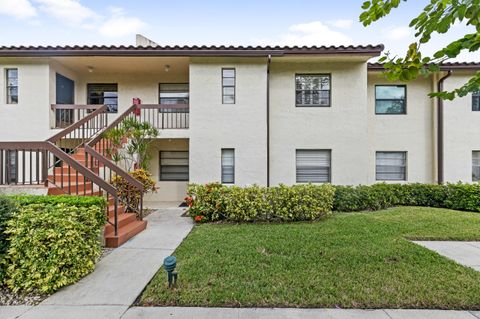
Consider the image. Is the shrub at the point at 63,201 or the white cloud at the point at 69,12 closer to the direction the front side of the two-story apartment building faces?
the shrub

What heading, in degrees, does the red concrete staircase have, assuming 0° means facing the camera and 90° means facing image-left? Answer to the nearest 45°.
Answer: approximately 315°

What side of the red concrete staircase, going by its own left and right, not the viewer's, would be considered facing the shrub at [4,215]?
right

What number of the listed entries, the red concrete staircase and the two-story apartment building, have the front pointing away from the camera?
0

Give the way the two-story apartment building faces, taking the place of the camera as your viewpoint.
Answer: facing the viewer

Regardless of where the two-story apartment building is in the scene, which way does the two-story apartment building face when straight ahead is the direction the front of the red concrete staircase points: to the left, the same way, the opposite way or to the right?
to the right

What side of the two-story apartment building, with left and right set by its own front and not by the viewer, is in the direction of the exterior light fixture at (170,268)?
front

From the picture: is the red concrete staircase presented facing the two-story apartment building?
no

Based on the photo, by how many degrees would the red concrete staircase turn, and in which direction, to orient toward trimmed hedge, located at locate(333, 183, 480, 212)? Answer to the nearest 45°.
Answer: approximately 45° to its left

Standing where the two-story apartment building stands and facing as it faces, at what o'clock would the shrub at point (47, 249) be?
The shrub is roughly at 1 o'clock from the two-story apartment building.

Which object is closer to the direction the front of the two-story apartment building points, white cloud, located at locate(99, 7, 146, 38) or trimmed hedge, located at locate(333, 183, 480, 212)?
the trimmed hedge

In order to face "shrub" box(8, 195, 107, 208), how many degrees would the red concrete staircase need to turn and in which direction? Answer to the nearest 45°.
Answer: approximately 90° to its right
